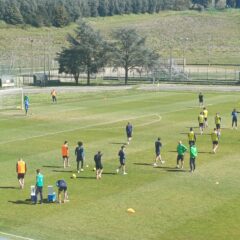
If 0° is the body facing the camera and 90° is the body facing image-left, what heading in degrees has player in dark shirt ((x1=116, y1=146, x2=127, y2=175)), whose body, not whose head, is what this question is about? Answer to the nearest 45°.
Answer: approximately 270°

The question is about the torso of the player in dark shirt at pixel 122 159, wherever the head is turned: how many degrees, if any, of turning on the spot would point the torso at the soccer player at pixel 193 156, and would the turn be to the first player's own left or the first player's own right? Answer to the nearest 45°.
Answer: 0° — they already face them

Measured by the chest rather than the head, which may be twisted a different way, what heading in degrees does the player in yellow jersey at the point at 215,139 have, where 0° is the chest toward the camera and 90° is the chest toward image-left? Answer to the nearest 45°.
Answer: approximately 45°

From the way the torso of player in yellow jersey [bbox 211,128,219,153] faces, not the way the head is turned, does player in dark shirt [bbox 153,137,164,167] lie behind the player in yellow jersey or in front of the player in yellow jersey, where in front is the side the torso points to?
in front

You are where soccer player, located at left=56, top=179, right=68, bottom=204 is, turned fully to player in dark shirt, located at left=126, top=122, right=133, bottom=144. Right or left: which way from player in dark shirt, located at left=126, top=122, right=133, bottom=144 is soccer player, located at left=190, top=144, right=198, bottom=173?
right
